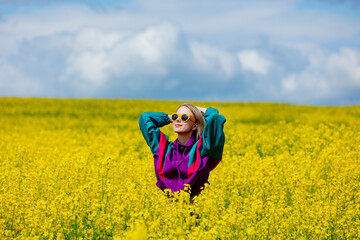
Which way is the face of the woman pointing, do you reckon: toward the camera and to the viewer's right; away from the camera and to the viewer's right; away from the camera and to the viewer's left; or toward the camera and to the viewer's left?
toward the camera and to the viewer's left

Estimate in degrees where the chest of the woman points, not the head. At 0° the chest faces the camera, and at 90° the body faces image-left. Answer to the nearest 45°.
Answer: approximately 45°
